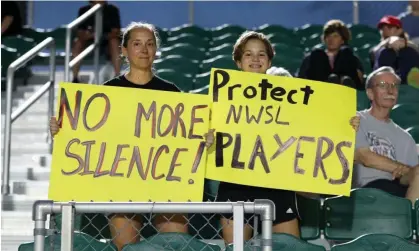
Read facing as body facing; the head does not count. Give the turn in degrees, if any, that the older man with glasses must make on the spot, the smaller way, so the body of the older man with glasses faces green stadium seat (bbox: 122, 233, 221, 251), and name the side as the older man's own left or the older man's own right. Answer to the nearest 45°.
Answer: approximately 90° to the older man's own right

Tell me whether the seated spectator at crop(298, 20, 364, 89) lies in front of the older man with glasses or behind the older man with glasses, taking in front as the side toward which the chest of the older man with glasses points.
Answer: behind

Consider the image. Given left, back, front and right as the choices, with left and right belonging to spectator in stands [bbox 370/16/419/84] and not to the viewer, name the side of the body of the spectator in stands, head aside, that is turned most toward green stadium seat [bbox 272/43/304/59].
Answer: right

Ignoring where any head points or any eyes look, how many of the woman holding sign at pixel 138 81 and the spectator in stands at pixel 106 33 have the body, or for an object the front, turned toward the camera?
2
